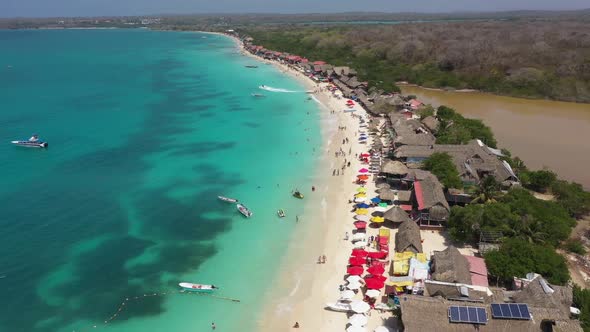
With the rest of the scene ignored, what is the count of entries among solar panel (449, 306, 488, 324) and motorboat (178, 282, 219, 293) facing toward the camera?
1

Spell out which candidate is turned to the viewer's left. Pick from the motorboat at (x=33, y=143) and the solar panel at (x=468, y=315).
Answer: the motorboat

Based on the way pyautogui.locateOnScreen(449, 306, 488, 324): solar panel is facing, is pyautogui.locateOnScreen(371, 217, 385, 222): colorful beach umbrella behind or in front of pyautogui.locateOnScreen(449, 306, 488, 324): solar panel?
behind

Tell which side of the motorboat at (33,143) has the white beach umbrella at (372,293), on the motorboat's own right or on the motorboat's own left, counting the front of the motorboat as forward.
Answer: on the motorboat's own left

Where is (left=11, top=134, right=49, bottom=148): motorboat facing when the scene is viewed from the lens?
facing to the left of the viewer

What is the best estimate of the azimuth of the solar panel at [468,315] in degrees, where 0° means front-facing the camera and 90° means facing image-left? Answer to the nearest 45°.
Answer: approximately 0°

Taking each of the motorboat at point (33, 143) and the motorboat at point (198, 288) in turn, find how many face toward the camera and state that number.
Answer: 0

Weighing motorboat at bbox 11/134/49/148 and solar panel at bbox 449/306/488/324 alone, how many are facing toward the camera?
1

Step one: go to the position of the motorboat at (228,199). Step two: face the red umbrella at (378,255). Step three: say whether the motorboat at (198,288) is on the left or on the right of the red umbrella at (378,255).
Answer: right
